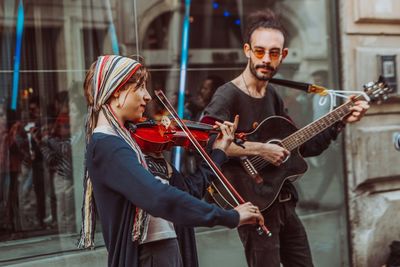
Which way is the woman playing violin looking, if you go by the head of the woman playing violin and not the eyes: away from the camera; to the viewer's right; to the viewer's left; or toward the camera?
to the viewer's right

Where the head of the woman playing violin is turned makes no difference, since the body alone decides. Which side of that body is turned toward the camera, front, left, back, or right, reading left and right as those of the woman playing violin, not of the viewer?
right

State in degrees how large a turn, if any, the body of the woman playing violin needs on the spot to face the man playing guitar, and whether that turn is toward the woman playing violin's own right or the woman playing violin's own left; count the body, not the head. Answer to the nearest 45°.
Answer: approximately 45° to the woman playing violin's own left

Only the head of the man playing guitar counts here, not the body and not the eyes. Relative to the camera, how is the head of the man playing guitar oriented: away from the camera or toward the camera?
toward the camera
